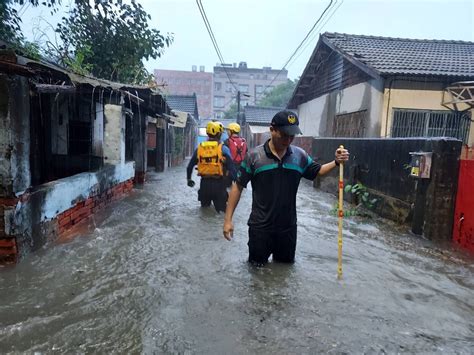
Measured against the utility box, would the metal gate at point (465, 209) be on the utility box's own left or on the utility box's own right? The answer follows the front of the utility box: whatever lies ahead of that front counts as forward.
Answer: on the utility box's own left

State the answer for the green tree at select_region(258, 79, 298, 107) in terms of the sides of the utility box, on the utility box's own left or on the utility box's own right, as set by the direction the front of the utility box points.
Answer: on the utility box's own right

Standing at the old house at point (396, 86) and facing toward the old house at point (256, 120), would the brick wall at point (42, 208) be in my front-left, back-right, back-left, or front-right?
back-left

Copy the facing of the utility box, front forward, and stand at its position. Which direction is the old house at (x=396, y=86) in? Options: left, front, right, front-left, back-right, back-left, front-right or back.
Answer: back-right

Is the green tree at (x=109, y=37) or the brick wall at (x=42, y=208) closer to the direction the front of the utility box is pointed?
the brick wall

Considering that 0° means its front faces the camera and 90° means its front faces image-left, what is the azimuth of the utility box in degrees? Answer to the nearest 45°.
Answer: approximately 45°

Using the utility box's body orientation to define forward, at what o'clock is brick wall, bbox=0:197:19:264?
The brick wall is roughly at 12 o'clock from the utility box.

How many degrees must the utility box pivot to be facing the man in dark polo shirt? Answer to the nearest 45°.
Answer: approximately 45° to its left

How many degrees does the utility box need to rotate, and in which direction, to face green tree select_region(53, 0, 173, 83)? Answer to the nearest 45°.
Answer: approximately 45° to its right

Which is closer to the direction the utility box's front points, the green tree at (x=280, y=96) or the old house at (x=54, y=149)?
the old house
